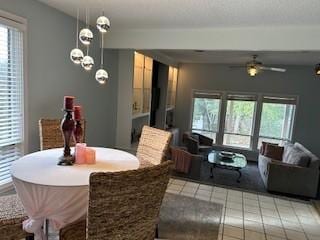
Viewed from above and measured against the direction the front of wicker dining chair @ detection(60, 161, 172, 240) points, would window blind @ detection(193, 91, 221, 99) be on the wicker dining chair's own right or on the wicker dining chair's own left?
on the wicker dining chair's own right

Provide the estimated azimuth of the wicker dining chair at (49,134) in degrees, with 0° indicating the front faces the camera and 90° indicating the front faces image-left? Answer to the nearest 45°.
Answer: approximately 0°

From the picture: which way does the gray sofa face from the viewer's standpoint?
to the viewer's left

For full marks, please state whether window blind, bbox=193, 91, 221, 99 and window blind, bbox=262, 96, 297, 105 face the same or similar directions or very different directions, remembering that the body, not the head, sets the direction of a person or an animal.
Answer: same or similar directions

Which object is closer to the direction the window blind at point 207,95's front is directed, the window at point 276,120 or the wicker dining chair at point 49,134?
the wicker dining chair

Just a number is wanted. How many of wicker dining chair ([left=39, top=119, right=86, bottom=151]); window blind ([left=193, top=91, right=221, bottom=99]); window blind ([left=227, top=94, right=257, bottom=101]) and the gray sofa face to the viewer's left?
1

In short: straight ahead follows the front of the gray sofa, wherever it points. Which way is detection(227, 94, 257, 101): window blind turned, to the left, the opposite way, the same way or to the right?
to the left

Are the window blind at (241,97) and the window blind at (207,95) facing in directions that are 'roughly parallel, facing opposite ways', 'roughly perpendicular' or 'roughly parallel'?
roughly parallel

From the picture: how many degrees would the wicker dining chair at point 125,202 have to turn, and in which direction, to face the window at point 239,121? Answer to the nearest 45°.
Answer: approximately 90° to its right

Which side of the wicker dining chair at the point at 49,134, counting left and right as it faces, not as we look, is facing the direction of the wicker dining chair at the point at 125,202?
front

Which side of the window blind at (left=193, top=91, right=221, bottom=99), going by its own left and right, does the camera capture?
front

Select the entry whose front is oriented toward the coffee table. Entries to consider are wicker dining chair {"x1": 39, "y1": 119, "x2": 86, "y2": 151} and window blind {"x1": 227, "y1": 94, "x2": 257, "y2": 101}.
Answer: the window blind

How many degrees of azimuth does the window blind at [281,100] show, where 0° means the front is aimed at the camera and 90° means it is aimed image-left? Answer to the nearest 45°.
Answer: approximately 0°

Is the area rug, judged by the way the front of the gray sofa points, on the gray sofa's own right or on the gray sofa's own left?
on the gray sofa's own left

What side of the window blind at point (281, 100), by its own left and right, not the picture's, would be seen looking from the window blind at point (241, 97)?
right
